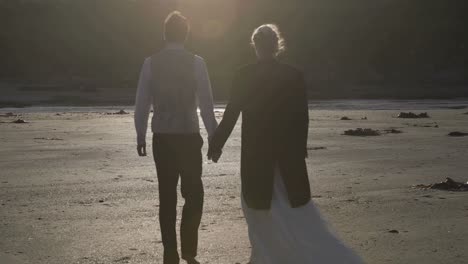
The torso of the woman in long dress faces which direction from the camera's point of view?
away from the camera

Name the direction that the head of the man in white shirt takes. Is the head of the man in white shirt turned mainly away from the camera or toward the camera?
away from the camera

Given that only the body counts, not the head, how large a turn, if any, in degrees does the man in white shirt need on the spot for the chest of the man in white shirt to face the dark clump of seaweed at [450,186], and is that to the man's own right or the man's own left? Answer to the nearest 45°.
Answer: approximately 45° to the man's own right

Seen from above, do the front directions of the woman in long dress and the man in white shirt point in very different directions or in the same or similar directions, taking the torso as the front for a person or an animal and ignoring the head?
same or similar directions

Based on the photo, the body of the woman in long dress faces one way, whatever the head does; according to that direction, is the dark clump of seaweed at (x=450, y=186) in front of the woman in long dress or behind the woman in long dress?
in front

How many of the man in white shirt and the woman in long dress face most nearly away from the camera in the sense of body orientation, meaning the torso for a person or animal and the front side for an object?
2

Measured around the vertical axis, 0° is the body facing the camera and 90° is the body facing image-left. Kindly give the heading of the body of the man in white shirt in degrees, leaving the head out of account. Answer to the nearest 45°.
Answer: approximately 180°

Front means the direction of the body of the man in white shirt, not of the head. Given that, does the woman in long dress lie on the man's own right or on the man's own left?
on the man's own right

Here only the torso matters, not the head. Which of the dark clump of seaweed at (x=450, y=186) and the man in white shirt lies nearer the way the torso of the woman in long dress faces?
the dark clump of seaweed

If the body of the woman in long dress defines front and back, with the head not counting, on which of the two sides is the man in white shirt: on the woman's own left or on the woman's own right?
on the woman's own left
